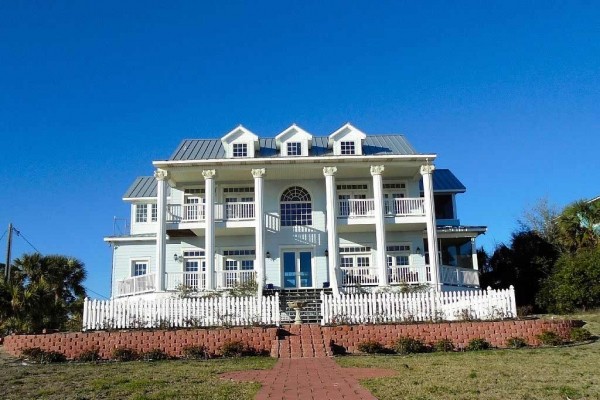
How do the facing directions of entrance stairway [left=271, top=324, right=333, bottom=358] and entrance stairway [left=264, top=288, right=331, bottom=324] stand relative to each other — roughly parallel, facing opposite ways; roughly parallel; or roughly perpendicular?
roughly parallel

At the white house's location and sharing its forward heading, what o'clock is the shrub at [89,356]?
The shrub is roughly at 1 o'clock from the white house.

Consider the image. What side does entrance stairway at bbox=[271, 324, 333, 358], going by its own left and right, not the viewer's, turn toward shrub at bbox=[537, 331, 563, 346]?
left

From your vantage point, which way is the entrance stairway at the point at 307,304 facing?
toward the camera

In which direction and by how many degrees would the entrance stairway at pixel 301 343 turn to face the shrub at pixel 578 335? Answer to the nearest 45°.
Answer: approximately 90° to its left

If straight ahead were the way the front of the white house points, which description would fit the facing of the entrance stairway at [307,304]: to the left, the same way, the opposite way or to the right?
the same way

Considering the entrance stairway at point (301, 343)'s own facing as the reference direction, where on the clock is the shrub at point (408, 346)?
The shrub is roughly at 9 o'clock from the entrance stairway.

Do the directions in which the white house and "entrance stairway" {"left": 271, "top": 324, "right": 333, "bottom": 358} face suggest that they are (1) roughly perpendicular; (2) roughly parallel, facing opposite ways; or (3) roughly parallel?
roughly parallel

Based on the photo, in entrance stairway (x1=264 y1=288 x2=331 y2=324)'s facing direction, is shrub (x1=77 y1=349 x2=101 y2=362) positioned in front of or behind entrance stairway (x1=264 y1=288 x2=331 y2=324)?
in front

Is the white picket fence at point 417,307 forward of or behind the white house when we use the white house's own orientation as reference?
forward

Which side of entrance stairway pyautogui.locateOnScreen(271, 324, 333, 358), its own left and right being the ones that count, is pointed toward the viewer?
front

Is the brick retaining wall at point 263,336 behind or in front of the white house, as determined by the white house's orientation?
in front

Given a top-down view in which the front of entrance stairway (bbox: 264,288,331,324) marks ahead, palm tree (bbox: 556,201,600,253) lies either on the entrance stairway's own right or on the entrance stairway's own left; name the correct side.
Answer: on the entrance stairway's own left

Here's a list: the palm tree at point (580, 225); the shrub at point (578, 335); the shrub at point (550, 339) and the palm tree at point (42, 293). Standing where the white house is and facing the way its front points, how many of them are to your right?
1

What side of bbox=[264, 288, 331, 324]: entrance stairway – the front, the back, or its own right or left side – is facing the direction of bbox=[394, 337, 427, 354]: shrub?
front

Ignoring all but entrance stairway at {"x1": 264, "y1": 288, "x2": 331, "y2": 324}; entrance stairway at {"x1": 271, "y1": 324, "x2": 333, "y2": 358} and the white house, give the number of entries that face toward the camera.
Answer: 3
